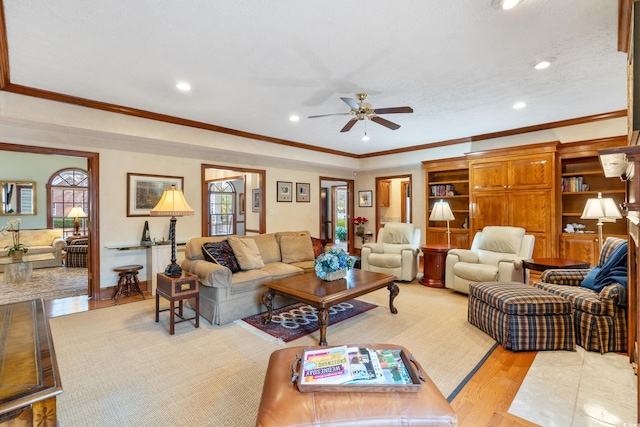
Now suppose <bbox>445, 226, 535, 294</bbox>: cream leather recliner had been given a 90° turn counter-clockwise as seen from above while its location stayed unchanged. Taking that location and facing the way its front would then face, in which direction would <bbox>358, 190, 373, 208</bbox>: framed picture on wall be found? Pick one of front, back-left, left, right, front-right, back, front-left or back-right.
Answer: back

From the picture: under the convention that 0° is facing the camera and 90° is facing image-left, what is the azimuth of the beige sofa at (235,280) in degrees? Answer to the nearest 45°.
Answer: approximately 315°

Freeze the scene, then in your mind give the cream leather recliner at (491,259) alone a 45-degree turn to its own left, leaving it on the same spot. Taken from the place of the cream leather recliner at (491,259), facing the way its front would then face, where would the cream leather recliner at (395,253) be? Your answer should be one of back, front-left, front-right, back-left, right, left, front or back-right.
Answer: right

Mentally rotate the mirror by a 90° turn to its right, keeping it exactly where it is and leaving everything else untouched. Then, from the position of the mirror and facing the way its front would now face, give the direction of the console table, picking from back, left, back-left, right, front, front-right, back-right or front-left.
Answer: left

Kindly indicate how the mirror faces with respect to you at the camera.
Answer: facing the viewer

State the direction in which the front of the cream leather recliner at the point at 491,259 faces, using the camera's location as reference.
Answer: facing the viewer and to the left of the viewer

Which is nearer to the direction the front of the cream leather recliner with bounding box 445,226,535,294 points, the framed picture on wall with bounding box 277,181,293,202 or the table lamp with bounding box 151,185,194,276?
the table lamp

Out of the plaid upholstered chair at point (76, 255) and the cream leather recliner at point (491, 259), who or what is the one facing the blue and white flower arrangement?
the cream leather recliner

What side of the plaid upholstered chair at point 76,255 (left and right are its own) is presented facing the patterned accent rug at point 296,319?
left

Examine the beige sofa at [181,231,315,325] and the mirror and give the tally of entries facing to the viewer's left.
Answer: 0

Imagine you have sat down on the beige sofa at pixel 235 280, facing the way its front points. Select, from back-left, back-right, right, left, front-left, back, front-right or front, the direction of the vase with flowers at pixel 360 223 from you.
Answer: left

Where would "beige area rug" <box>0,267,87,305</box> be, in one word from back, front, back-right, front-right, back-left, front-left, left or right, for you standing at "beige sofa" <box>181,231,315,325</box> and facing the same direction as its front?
back

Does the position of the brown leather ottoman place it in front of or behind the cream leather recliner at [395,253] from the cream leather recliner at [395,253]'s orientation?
in front
